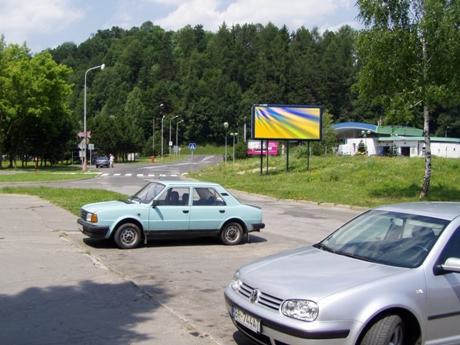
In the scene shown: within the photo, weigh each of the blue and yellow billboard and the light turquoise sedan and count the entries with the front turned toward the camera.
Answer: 1

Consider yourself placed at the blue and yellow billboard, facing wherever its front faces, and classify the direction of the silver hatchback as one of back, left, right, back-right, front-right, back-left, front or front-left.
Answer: front

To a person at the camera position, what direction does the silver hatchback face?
facing the viewer and to the left of the viewer

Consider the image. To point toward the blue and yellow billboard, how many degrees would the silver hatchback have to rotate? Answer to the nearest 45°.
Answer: approximately 135° to its right

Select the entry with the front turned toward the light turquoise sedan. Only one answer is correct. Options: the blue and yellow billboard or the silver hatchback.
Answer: the blue and yellow billboard

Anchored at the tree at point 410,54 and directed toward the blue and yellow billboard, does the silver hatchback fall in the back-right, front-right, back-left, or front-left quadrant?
back-left

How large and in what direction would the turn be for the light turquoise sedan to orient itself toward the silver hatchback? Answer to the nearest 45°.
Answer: approximately 90° to its left

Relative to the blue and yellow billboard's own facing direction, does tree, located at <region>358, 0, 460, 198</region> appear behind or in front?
in front

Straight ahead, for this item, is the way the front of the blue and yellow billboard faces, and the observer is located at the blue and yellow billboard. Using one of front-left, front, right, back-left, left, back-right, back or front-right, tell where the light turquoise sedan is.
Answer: front

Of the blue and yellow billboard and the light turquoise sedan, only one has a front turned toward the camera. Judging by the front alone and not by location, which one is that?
the blue and yellow billboard

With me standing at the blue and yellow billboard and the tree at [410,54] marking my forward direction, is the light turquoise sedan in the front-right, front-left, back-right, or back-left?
front-right

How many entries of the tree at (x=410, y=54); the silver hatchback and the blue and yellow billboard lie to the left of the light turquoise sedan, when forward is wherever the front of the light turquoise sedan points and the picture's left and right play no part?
1

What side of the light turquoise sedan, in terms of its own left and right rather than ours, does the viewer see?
left

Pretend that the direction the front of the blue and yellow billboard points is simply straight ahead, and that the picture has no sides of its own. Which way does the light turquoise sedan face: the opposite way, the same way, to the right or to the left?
to the right

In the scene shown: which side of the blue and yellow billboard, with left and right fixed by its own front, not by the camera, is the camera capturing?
front

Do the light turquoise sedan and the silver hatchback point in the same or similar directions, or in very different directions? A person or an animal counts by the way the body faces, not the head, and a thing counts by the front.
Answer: same or similar directions
